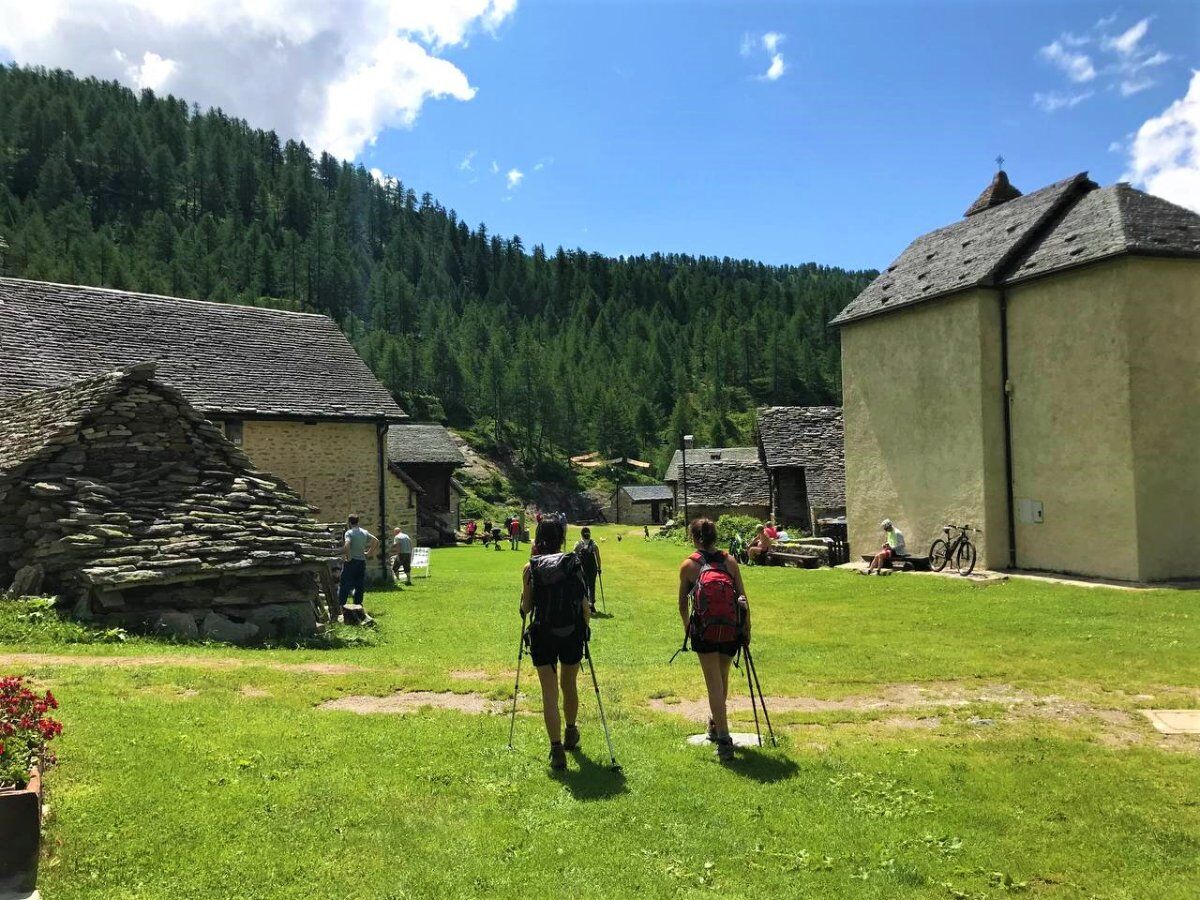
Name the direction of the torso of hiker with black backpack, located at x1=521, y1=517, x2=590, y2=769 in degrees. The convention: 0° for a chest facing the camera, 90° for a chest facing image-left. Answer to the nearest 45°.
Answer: approximately 180°

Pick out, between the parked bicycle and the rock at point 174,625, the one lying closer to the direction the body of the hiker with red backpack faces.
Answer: the parked bicycle

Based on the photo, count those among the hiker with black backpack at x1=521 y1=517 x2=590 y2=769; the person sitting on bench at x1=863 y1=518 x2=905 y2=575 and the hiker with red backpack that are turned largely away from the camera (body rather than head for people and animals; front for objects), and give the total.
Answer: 2

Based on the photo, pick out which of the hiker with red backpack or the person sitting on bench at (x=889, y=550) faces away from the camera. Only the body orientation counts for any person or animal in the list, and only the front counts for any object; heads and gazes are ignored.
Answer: the hiker with red backpack

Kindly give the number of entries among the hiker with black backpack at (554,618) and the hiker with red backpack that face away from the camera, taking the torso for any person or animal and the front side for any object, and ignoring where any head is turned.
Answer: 2

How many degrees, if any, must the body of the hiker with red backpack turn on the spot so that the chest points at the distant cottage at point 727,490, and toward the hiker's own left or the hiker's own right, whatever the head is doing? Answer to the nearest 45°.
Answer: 0° — they already face it

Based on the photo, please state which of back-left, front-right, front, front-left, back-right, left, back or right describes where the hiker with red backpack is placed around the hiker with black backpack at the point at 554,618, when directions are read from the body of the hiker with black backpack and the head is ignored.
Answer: right

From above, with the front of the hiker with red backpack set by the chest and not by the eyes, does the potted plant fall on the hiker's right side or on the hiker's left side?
on the hiker's left side

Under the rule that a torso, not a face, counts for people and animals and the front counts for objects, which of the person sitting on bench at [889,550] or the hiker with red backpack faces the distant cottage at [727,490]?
the hiker with red backpack

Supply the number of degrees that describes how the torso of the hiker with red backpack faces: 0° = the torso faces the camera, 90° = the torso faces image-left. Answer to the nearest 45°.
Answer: approximately 180°
